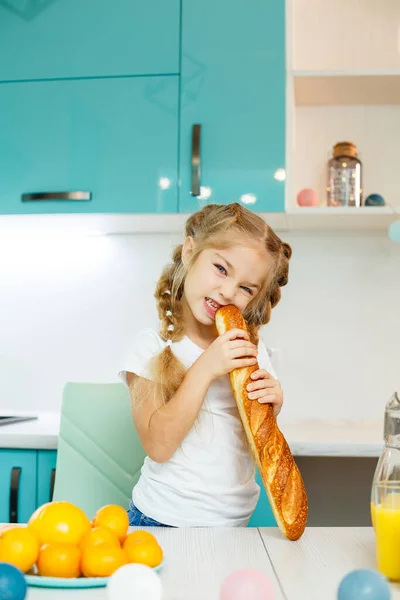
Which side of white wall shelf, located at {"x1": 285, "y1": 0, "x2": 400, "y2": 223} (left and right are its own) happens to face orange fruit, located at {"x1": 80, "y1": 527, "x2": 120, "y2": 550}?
front

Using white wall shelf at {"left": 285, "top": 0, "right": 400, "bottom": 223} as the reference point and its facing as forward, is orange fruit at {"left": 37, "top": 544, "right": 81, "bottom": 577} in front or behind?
in front

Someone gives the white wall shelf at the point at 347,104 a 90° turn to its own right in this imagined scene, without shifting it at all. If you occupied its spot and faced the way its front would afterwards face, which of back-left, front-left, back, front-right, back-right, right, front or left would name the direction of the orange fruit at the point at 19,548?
left

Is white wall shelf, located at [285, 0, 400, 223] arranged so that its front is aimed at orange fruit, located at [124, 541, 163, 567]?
yes

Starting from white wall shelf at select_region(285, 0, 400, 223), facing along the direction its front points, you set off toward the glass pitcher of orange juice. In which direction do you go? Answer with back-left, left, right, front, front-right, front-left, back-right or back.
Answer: front

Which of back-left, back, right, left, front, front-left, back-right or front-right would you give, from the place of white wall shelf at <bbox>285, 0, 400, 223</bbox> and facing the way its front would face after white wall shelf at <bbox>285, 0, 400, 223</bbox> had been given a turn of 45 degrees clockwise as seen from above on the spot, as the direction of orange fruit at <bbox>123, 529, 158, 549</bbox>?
front-left

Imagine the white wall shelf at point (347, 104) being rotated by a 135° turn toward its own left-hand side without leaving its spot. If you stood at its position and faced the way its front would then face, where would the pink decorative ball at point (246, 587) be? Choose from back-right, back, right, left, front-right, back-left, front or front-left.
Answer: back-right

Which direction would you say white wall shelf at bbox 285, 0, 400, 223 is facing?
toward the camera

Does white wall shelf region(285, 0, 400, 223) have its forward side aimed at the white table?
yes

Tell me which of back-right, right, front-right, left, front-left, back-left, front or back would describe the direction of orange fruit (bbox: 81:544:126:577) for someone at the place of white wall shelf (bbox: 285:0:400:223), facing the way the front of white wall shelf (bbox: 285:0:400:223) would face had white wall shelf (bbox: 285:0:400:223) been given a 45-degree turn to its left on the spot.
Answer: front-right

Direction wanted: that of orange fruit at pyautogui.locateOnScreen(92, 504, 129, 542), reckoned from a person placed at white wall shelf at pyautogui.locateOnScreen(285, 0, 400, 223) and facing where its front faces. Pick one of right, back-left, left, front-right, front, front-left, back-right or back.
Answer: front
